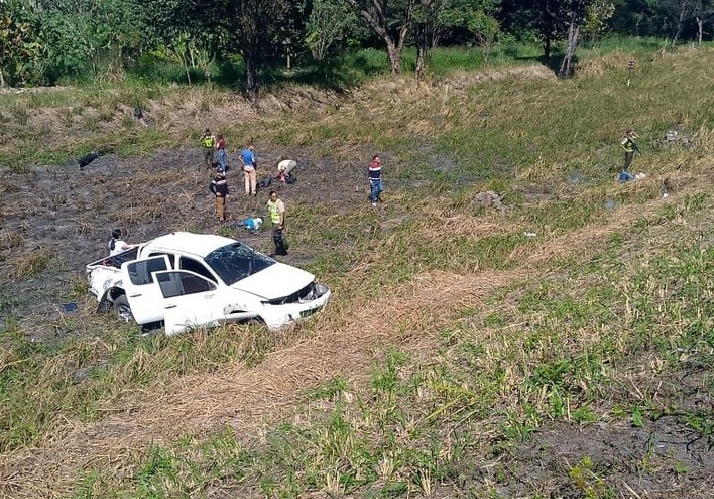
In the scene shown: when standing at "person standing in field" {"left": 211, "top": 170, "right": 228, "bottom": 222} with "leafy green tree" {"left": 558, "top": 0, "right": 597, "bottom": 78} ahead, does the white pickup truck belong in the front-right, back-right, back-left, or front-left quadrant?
back-right

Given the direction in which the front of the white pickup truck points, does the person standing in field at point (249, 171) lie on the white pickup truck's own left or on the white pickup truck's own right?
on the white pickup truck's own left

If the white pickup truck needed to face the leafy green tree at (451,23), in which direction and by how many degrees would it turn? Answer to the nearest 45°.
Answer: approximately 90° to its left

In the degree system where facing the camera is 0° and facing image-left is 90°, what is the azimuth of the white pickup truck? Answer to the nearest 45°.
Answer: approximately 315°

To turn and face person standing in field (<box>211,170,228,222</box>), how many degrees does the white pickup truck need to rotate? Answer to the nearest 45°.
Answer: approximately 135° to its left

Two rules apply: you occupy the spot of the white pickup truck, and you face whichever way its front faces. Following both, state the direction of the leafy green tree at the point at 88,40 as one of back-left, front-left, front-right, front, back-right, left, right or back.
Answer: back-left

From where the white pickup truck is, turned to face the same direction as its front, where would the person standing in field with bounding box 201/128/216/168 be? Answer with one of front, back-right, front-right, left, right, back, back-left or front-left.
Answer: back-left

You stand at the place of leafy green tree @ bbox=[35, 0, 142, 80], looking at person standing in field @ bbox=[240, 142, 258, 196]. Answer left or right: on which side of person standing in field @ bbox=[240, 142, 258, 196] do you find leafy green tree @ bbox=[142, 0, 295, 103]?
left

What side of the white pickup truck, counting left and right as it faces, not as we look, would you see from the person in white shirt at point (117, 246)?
back

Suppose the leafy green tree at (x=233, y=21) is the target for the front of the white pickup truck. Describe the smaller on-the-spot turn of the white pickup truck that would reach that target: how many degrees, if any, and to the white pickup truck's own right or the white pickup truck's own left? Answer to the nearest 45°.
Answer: approximately 135° to the white pickup truck's own left

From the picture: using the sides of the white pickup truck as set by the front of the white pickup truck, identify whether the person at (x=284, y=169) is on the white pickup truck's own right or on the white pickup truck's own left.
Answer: on the white pickup truck's own left

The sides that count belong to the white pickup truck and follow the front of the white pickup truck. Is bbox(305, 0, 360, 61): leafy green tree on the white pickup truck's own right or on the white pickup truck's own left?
on the white pickup truck's own left

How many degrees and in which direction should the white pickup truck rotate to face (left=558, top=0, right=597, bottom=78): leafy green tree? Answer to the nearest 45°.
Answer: approximately 90° to its left
